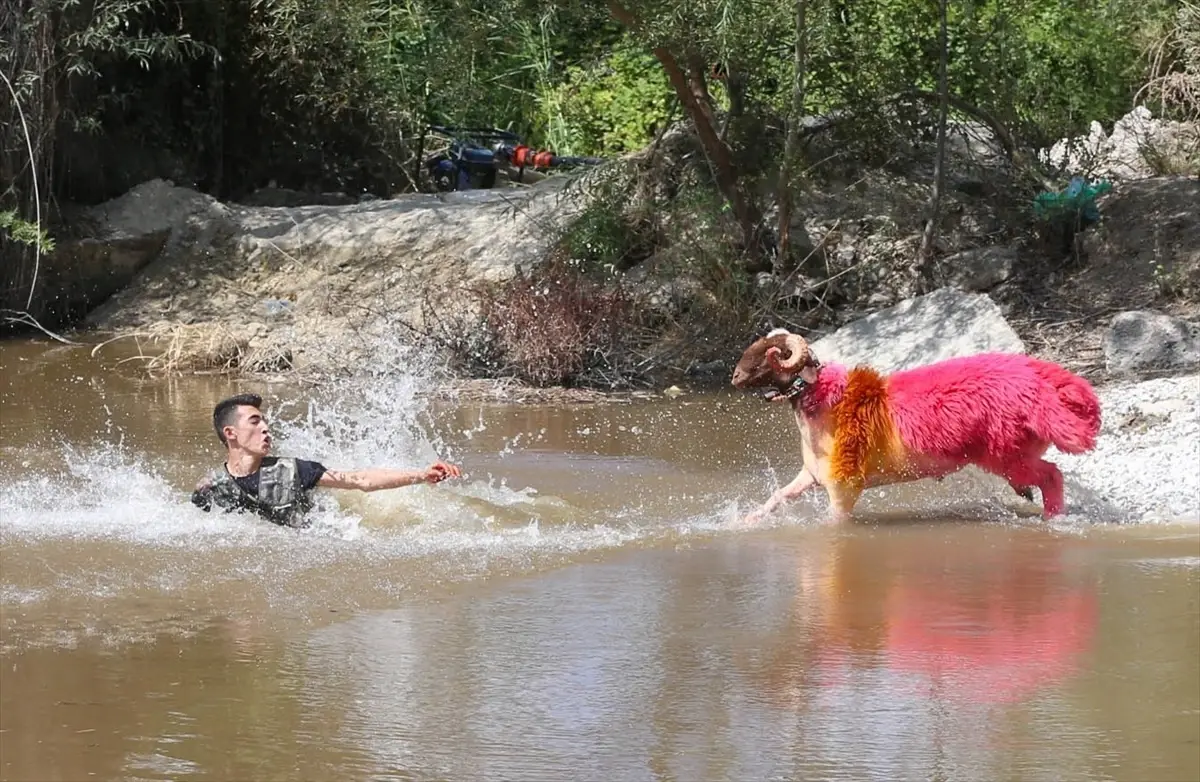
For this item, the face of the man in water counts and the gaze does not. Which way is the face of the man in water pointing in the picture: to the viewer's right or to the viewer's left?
to the viewer's right

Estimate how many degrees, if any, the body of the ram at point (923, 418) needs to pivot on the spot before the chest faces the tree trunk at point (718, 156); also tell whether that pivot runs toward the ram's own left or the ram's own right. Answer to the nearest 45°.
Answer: approximately 90° to the ram's own right

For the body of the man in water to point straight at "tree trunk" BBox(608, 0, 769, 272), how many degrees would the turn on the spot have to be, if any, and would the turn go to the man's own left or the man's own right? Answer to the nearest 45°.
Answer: approximately 90° to the man's own left

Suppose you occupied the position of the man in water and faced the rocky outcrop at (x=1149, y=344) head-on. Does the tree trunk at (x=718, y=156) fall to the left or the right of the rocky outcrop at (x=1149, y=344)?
left

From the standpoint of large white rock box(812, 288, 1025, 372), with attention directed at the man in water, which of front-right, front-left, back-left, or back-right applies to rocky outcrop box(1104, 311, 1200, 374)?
back-left

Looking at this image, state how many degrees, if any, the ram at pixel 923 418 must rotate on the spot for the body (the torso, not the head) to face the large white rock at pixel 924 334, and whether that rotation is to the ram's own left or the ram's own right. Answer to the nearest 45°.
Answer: approximately 90° to the ram's own right

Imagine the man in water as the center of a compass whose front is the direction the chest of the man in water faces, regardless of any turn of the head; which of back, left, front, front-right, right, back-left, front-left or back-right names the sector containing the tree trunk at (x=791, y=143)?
left

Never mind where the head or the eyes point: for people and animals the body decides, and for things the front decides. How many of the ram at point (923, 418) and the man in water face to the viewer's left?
1

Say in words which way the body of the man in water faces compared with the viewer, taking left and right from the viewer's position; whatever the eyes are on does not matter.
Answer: facing the viewer and to the right of the viewer

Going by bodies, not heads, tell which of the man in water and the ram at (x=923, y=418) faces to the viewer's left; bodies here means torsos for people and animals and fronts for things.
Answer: the ram

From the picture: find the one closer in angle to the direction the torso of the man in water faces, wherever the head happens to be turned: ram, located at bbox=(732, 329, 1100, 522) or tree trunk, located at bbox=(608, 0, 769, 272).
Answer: the ram

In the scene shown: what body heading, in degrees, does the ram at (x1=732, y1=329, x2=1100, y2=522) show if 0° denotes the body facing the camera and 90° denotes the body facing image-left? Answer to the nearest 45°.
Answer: approximately 90°

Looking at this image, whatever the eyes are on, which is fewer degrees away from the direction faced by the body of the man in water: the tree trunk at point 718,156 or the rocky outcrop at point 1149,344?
the rocky outcrop
